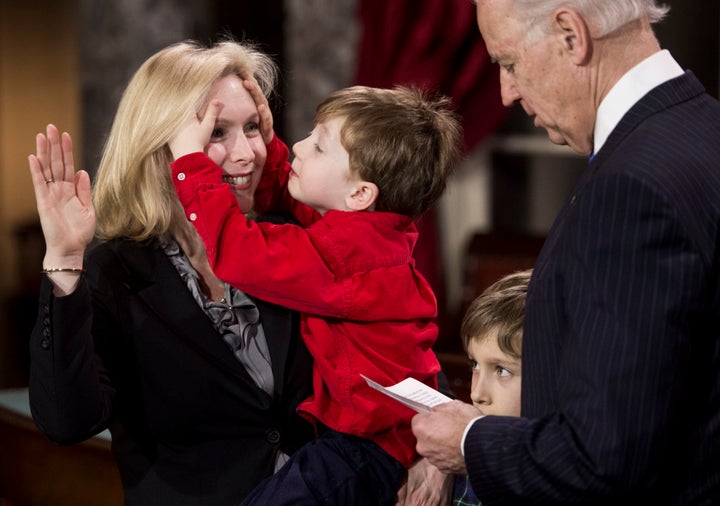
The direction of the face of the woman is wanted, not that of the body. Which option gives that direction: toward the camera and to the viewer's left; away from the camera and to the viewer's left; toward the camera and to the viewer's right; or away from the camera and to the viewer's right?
toward the camera and to the viewer's right

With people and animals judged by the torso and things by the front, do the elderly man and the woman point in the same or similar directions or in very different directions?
very different directions

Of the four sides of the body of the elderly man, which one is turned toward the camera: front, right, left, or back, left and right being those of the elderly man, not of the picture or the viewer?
left

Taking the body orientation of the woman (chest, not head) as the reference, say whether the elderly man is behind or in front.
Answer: in front

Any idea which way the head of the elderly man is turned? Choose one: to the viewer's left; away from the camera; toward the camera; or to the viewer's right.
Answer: to the viewer's left

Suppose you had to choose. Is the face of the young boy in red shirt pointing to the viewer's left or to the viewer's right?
to the viewer's left

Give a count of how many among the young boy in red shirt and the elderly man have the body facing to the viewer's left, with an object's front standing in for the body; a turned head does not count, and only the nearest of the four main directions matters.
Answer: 2

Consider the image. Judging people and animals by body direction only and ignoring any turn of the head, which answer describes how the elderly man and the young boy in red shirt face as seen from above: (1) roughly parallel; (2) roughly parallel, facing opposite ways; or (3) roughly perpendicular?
roughly parallel

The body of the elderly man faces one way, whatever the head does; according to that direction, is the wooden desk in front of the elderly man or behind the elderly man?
in front

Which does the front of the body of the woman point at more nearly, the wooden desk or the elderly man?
the elderly man

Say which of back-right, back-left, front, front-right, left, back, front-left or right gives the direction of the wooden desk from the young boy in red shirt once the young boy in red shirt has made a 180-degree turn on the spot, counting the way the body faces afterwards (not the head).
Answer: back-left

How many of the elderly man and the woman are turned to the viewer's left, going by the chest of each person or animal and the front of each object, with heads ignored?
1

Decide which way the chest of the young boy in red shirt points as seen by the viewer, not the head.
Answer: to the viewer's left
